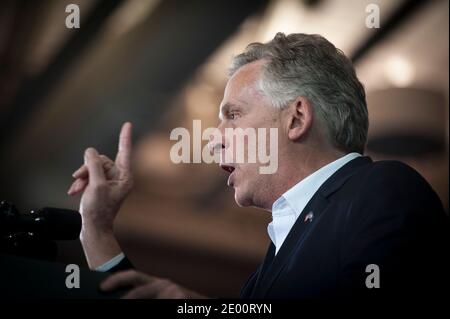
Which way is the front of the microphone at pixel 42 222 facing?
to the viewer's right

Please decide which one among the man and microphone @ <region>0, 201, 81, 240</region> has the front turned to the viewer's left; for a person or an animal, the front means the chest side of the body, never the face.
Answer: the man

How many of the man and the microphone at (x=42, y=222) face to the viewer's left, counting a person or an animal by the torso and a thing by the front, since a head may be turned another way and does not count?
1

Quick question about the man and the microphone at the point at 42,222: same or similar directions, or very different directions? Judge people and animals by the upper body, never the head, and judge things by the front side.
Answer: very different directions

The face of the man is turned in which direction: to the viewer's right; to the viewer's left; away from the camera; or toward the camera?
to the viewer's left

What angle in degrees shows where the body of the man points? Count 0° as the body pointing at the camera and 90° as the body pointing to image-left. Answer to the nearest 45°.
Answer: approximately 90°

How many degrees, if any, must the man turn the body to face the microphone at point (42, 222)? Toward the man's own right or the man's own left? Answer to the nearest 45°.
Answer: approximately 45° to the man's own left

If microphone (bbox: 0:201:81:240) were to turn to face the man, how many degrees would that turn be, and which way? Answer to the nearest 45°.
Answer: approximately 45° to its left
